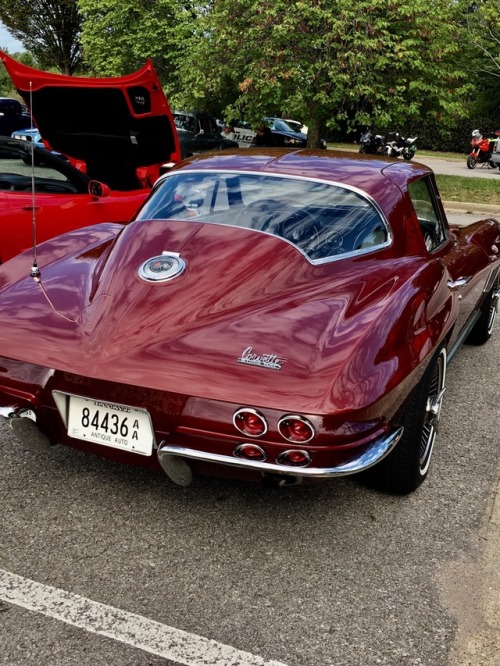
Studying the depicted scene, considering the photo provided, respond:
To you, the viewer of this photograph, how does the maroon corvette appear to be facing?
facing away from the viewer and to the right of the viewer

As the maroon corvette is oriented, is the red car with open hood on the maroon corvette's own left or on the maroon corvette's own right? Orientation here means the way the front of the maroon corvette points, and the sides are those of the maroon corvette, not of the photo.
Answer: on the maroon corvette's own left

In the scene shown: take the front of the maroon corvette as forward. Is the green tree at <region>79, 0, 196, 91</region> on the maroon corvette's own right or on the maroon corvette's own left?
on the maroon corvette's own left

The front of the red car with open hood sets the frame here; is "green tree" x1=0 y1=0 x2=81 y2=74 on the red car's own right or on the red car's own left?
on the red car's own left
